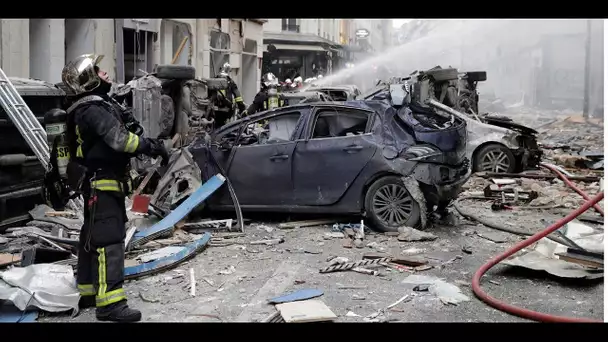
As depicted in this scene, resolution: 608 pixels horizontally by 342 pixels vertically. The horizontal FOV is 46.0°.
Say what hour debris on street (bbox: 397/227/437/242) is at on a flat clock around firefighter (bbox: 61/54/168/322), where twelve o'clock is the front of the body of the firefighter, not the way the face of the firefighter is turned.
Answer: The debris on street is roughly at 11 o'clock from the firefighter.

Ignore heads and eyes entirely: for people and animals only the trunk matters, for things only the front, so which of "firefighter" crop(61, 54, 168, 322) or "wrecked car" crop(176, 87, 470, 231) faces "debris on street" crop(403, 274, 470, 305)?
the firefighter

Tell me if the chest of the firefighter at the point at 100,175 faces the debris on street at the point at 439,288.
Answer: yes

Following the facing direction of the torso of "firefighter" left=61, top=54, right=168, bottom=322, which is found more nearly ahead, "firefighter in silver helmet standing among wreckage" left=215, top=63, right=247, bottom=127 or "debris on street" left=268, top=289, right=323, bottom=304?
the debris on street

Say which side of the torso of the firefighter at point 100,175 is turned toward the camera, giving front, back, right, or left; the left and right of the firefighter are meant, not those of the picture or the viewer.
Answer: right

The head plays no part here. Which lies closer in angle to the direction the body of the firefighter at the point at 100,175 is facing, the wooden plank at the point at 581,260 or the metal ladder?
the wooden plank

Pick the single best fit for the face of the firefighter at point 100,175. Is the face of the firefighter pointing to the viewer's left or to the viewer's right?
to the viewer's right

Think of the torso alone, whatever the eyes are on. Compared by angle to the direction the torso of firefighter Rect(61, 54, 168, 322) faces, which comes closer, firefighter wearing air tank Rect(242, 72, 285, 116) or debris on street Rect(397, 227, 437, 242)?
the debris on street

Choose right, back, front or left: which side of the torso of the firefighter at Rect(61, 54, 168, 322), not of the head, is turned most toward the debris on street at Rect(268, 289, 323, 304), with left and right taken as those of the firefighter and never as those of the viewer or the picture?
front
